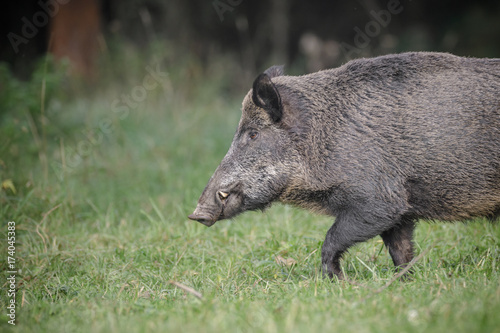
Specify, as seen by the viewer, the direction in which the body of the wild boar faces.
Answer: to the viewer's left
